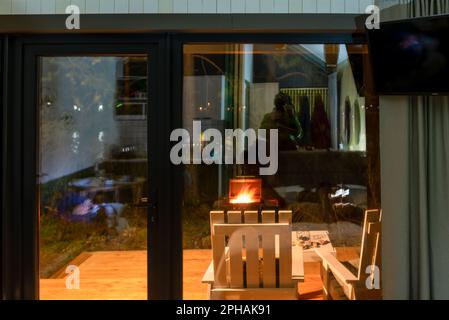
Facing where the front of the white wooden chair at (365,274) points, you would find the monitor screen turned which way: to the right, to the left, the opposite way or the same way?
to the left

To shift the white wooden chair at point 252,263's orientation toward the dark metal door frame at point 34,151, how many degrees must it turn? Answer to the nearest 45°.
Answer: approximately 90° to its left

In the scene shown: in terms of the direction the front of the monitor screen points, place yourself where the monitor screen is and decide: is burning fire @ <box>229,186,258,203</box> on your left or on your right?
on your right

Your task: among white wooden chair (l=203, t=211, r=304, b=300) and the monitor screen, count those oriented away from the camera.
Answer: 1

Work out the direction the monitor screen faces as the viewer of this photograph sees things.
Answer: facing the viewer and to the left of the viewer

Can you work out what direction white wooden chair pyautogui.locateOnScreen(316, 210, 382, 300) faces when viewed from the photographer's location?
facing away from the viewer and to the left of the viewer

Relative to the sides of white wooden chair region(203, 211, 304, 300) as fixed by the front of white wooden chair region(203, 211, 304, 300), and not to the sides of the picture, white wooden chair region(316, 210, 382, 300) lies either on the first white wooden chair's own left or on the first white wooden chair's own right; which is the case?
on the first white wooden chair's own right

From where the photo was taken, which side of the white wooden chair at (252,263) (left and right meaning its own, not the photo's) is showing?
back

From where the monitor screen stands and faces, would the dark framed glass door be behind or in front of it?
in front

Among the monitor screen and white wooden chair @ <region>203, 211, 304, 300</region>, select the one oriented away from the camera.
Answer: the white wooden chair

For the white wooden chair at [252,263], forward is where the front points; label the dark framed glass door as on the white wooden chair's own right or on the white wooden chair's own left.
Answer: on the white wooden chair's own left
